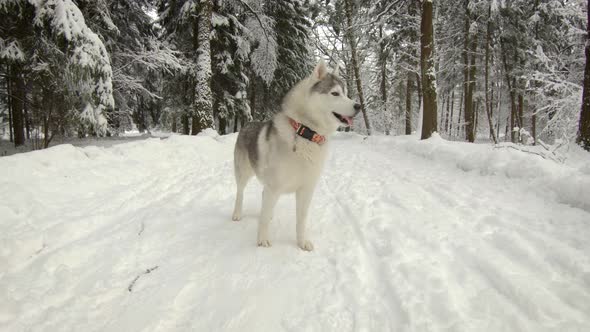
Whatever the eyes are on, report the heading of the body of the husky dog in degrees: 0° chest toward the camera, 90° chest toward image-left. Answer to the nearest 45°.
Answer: approximately 315°
